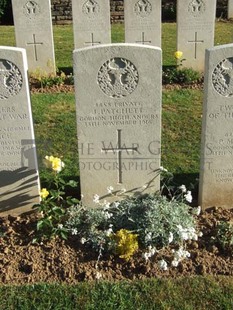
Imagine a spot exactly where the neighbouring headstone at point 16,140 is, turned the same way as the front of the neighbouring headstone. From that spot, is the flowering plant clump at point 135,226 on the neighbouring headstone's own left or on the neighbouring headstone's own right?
on the neighbouring headstone's own left

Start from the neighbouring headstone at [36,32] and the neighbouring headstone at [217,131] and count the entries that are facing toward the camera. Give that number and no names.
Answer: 2

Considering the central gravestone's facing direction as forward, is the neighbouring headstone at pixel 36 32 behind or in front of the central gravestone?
behind

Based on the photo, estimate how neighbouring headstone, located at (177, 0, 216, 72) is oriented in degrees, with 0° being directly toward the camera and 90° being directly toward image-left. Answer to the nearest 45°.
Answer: approximately 0°

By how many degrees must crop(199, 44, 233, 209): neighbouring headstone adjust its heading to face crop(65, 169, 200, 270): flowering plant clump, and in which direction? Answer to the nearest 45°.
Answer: approximately 45° to its right

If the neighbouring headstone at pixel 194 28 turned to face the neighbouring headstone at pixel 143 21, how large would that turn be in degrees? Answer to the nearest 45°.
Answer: approximately 90° to its right

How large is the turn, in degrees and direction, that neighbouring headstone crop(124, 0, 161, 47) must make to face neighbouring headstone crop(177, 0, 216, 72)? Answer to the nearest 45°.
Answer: approximately 90° to its left

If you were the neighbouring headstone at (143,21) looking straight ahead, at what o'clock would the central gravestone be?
The central gravestone is roughly at 12 o'clock from the neighbouring headstone.

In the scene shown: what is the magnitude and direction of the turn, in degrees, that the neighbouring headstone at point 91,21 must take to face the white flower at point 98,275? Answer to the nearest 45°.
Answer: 0° — it already faces it

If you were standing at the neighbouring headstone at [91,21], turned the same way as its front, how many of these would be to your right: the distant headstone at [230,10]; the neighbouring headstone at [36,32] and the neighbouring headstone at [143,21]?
1

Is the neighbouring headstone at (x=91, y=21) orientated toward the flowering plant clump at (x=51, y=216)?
yes

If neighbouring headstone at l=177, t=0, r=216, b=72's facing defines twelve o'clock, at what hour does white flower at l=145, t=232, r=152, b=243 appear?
The white flower is roughly at 12 o'clock from the neighbouring headstone.

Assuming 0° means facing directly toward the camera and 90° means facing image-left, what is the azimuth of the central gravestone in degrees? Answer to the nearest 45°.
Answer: approximately 0°

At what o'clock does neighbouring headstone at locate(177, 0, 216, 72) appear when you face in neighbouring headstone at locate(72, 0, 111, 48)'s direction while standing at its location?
neighbouring headstone at locate(177, 0, 216, 72) is roughly at 9 o'clock from neighbouring headstone at locate(72, 0, 111, 48).

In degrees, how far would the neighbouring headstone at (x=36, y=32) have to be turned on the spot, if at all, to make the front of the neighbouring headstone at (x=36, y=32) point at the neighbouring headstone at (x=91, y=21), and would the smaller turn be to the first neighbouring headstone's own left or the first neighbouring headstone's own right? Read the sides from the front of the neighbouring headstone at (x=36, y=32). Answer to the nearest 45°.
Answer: approximately 90° to the first neighbouring headstone's own left
